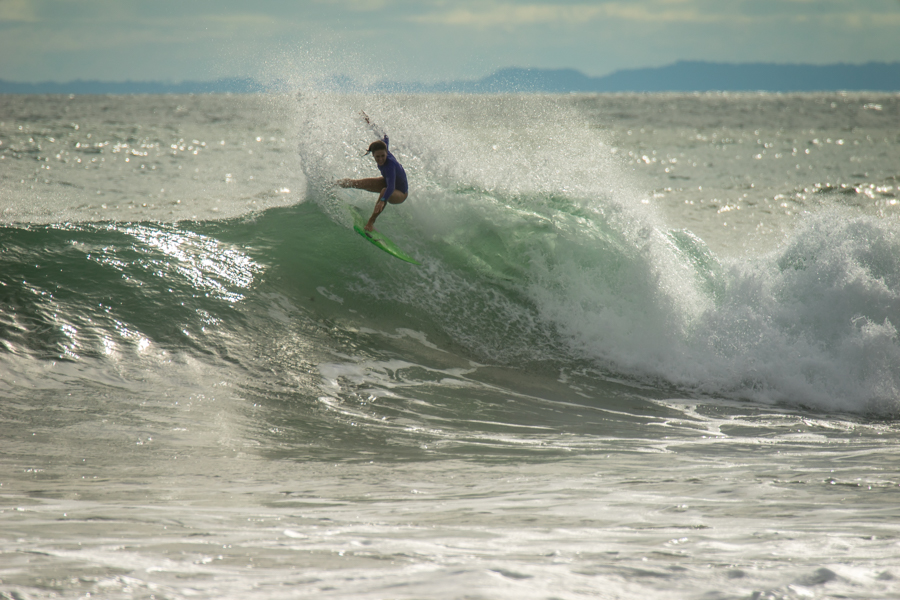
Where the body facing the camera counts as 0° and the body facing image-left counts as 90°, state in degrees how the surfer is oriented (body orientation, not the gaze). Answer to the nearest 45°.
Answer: approximately 45°
